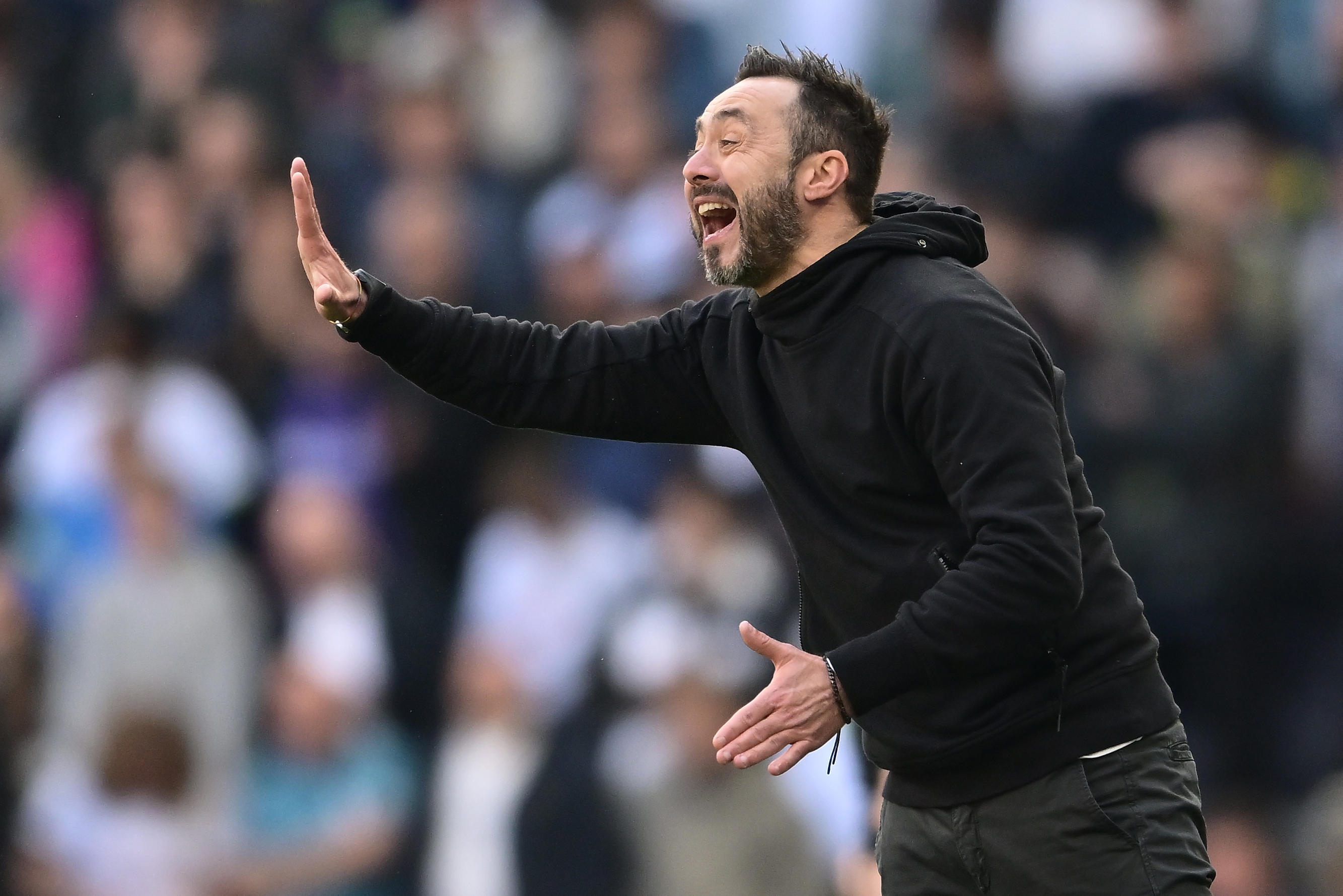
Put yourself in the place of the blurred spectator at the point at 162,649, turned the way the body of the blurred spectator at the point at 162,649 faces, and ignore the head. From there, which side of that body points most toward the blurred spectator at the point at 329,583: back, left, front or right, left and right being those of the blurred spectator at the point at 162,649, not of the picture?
left

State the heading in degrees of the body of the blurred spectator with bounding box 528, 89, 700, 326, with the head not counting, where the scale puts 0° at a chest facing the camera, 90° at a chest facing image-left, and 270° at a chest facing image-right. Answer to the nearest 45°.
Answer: approximately 0°

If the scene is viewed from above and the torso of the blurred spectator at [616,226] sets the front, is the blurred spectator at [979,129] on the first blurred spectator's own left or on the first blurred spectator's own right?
on the first blurred spectator's own left

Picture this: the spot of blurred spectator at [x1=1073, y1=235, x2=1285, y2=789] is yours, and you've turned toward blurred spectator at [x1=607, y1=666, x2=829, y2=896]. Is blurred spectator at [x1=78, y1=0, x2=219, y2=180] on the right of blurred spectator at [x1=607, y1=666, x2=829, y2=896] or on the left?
right

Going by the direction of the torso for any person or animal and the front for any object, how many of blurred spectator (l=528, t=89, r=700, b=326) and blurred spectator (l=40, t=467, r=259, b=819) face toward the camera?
2

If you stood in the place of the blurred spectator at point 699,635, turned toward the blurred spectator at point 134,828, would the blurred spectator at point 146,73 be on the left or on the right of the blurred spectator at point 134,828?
right

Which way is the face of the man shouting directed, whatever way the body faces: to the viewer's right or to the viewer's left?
to the viewer's left

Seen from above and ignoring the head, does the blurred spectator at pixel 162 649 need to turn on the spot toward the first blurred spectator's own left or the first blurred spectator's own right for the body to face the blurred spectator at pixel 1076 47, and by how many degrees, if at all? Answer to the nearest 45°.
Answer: approximately 90° to the first blurred spectator's own left
